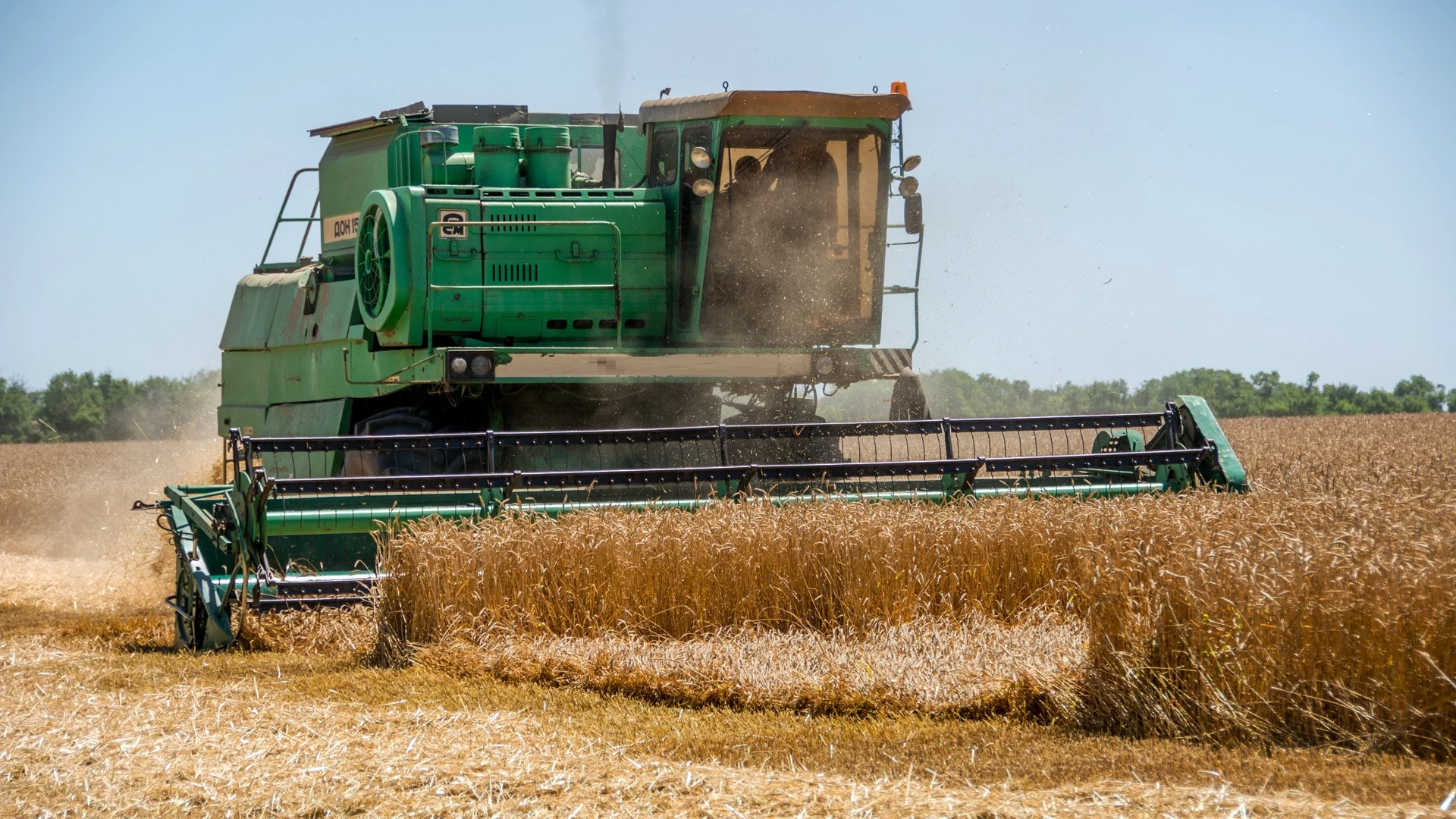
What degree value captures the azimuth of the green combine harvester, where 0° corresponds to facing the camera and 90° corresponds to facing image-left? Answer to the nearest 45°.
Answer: approximately 315°

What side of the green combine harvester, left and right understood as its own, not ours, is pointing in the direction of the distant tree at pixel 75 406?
back

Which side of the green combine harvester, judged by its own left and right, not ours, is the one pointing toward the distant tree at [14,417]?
back

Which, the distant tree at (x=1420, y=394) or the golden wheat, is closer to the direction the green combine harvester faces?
the golden wheat

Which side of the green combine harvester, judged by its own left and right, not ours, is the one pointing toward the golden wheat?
front

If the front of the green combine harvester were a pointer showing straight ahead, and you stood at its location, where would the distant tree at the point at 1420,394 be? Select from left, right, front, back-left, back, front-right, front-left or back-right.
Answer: left

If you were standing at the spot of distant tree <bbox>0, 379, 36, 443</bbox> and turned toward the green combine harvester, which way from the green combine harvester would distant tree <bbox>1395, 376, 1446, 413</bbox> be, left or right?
left

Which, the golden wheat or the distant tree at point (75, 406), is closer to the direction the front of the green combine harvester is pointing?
the golden wheat
